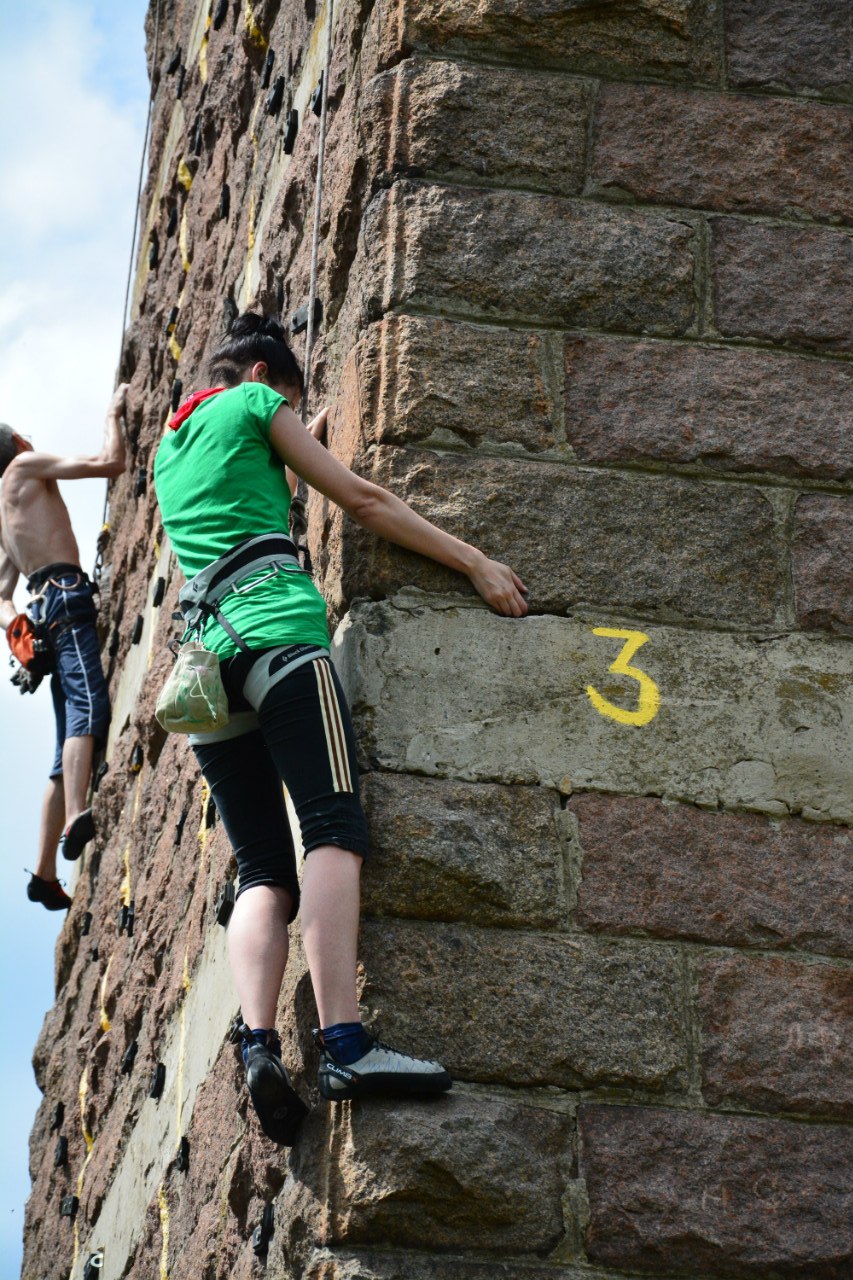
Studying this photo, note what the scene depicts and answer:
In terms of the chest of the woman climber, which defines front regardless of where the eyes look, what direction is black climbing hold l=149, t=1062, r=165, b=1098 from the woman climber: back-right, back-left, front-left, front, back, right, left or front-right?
front-left

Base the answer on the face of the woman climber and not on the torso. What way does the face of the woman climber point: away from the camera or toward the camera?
away from the camera

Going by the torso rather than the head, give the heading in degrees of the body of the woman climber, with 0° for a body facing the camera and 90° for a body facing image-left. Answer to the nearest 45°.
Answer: approximately 225°

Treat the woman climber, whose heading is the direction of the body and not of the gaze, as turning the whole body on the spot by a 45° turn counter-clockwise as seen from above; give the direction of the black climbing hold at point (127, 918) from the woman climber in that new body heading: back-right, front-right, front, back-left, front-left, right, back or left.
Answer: front

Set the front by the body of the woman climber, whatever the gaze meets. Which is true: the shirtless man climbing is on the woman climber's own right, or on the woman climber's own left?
on the woman climber's own left
